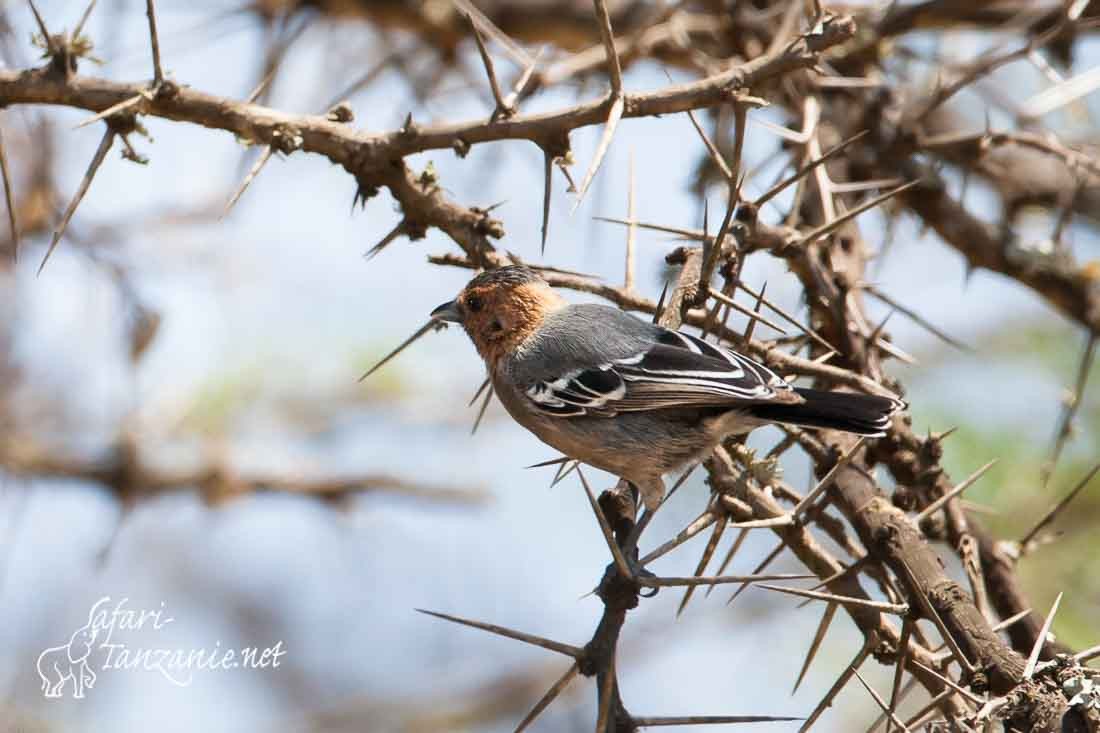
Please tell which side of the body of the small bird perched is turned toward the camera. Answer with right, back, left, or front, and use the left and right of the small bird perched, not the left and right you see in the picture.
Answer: left
